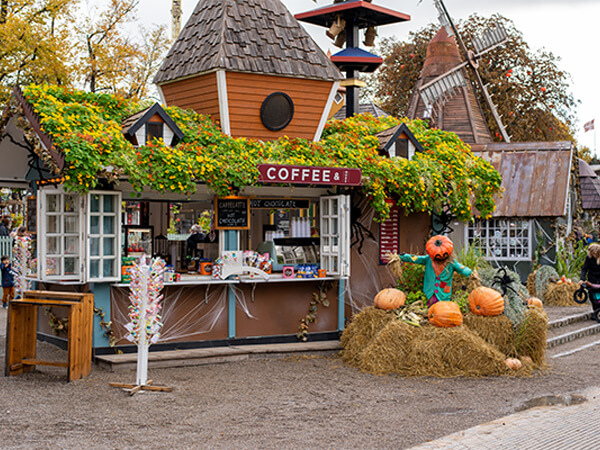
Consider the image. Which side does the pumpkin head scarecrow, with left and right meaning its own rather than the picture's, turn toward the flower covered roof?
right

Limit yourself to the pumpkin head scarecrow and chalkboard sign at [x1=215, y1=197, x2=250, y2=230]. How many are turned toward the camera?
2

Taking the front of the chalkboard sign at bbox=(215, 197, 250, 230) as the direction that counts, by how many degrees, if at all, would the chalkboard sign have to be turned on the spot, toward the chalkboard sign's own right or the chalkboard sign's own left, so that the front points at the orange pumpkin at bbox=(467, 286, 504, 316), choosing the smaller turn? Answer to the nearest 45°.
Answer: approximately 90° to the chalkboard sign's own left

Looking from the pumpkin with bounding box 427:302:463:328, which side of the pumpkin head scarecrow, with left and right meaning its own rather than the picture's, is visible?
front

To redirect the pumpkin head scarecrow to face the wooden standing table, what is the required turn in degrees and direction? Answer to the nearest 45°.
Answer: approximately 45° to its right

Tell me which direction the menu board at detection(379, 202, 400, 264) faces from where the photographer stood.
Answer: facing the viewer and to the right of the viewer

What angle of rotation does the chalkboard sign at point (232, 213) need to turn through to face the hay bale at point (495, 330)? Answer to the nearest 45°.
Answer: approximately 90° to its left

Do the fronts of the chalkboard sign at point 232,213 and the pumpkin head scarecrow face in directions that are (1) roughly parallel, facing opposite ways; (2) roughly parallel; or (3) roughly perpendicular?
roughly parallel

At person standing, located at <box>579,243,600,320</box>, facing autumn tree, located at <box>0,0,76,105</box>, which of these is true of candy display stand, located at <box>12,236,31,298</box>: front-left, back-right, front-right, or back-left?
front-left

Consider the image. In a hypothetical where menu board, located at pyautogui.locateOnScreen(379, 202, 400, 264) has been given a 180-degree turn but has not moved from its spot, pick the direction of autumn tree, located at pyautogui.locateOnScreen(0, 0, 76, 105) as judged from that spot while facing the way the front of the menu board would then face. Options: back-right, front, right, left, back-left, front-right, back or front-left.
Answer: front

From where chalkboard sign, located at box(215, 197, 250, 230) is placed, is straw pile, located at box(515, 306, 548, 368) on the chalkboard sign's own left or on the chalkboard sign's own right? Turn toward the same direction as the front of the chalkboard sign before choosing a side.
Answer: on the chalkboard sign's own left

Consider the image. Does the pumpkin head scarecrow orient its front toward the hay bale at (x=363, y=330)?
no

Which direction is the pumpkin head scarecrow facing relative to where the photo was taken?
toward the camera

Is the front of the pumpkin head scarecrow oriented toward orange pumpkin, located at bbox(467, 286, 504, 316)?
no

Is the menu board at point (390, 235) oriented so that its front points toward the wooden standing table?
no

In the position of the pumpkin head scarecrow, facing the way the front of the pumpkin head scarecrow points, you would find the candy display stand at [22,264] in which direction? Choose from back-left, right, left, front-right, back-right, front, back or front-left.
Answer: right

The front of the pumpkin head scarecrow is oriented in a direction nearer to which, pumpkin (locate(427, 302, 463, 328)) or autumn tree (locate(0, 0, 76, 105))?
the pumpkin

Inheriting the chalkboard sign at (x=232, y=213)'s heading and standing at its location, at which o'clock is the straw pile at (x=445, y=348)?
The straw pile is roughly at 10 o'clock from the chalkboard sign.

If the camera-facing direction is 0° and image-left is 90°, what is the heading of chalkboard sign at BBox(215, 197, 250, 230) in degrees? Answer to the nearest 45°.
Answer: approximately 0°
